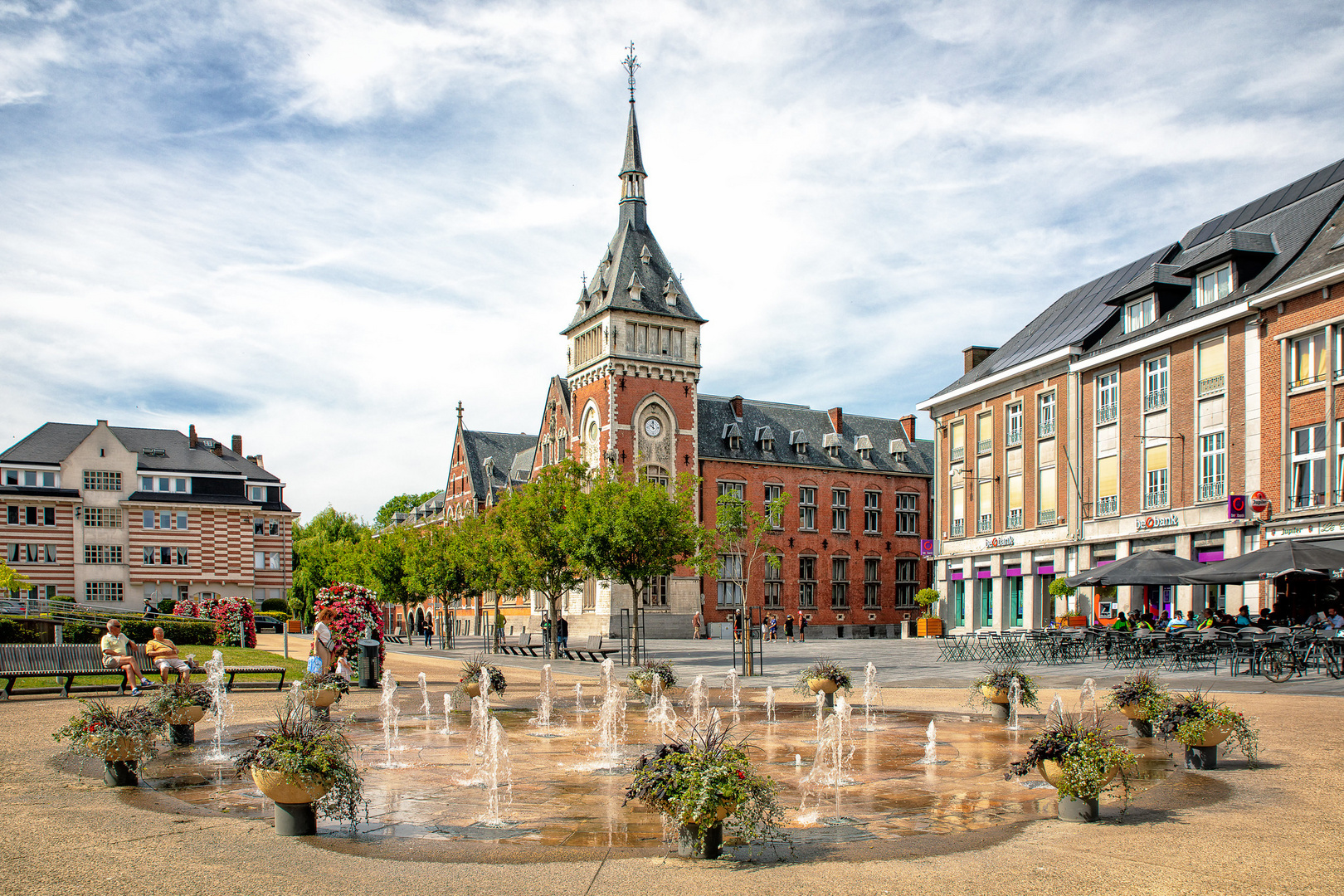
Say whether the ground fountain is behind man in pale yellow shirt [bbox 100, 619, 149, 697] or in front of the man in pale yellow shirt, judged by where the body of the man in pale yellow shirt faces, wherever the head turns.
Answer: in front

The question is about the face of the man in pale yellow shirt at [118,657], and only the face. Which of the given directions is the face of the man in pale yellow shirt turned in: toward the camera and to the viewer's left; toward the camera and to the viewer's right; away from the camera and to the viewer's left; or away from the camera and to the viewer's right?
toward the camera and to the viewer's right

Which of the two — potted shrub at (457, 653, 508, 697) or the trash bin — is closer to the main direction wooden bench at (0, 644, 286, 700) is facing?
the potted shrub

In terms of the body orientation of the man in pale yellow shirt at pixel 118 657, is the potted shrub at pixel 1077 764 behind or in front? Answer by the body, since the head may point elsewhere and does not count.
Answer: in front

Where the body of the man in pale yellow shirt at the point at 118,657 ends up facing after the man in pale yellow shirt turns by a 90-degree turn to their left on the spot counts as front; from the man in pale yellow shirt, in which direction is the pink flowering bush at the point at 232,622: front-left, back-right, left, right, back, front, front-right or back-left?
front-left

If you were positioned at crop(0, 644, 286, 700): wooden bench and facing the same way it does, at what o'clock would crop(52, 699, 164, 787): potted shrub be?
The potted shrub is roughly at 12 o'clock from the wooden bench.
